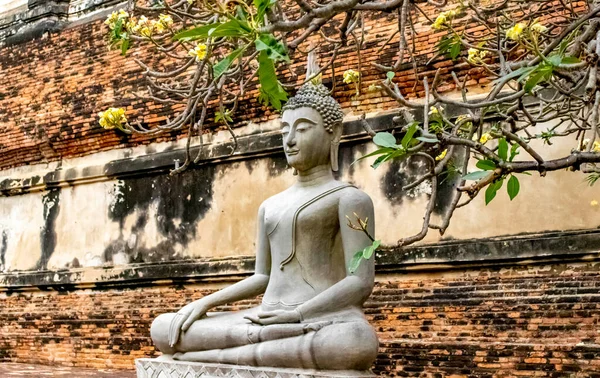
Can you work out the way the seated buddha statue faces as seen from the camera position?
facing the viewer and to the left of the viewer
